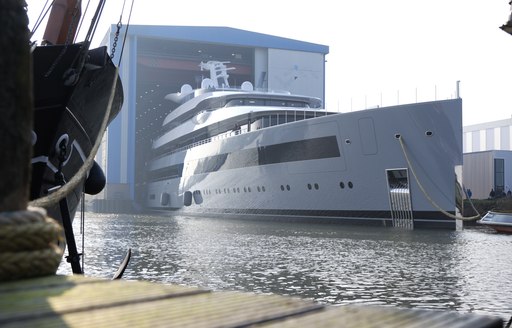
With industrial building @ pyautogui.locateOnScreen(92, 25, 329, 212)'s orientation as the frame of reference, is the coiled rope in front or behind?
in front

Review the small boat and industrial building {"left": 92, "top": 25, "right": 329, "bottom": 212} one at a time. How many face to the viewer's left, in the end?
1

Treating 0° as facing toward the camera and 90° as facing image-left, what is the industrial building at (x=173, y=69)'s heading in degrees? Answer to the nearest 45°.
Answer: approximately 315°

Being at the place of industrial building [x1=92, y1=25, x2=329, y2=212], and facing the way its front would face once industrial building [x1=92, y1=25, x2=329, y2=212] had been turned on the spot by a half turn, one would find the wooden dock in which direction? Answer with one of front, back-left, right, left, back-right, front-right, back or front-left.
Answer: back-left

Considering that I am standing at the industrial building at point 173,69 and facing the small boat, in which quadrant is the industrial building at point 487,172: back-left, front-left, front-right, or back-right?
front-left

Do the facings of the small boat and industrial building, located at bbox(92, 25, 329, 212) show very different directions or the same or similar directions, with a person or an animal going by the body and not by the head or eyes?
very different directions

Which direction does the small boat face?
to the viewer's left

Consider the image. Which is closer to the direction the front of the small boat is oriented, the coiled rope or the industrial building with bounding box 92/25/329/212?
the industrial building

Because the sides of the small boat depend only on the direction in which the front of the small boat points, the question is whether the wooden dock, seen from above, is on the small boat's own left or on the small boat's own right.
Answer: on the small boat's own left

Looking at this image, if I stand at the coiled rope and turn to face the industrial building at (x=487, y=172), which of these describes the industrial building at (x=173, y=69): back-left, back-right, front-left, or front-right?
front-left

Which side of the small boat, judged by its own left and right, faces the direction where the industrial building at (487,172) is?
right

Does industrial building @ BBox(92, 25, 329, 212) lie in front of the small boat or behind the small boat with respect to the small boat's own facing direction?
in front

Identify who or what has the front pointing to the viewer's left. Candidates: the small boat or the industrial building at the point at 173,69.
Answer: the small boat
